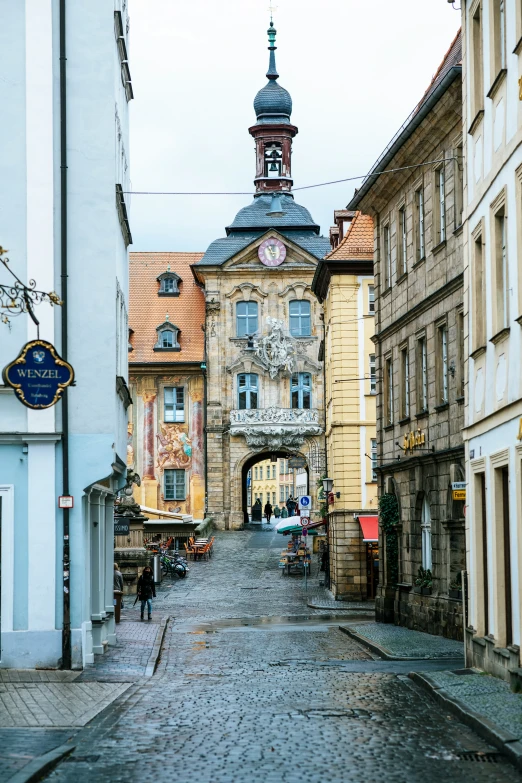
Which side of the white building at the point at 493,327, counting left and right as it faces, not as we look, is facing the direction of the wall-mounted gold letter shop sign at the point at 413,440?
right

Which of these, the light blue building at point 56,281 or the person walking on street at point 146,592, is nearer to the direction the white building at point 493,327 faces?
the light blue building

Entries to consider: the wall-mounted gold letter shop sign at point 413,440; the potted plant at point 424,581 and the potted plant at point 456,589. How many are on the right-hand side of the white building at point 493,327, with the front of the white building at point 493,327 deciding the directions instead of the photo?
3

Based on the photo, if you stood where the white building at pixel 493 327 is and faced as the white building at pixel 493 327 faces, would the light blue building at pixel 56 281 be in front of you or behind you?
in front

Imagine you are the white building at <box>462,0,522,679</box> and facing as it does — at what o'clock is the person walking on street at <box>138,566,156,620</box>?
The person walking on street is roughly at 2 o'clock from the white building.

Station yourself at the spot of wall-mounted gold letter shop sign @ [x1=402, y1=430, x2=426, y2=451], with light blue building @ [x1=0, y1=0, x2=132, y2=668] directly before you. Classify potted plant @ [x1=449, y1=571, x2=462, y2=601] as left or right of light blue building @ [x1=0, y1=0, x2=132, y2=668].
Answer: left

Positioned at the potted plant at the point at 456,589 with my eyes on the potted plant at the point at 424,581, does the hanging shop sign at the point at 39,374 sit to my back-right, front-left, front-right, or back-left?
back-left

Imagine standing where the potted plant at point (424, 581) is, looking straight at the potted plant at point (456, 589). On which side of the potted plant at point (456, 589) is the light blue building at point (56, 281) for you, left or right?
right

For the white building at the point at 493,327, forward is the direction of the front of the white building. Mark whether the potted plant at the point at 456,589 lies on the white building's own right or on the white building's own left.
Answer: on the white building's own right

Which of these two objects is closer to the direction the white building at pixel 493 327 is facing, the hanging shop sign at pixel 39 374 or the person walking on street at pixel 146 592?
the hanging shop sign

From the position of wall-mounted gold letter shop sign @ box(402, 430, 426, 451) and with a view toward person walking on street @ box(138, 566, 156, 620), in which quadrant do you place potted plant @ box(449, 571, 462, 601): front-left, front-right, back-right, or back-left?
back-left

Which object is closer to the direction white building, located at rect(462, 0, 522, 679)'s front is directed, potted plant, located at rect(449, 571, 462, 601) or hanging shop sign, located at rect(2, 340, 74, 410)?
the hanging shop sign

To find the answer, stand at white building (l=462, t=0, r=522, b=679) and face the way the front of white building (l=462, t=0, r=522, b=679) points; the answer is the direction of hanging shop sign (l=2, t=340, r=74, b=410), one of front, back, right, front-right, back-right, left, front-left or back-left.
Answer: front

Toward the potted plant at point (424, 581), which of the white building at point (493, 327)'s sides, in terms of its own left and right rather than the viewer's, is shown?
right

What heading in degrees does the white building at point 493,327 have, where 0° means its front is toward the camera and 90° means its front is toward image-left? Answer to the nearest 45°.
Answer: approximately 90°
